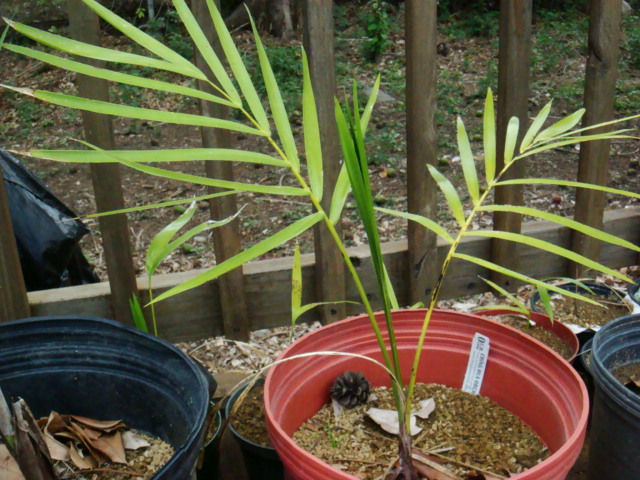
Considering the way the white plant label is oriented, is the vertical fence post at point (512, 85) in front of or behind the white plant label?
behind

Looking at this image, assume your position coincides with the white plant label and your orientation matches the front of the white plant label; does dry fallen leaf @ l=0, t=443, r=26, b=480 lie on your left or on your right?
on your right

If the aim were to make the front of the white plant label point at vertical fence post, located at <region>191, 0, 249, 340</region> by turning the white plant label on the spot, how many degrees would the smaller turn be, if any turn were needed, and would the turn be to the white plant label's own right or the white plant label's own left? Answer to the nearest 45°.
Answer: approximately 135° to the white plant label's own right

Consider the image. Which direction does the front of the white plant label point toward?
toward the camera

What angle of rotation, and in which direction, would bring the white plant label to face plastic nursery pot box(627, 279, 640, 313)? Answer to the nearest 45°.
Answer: approximately 135° to its left

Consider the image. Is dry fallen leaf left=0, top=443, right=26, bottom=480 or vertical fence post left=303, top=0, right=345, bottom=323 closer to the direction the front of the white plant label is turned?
the dry fallen leaf

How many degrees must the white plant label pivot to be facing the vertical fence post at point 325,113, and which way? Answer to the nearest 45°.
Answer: approximately 135° to its right

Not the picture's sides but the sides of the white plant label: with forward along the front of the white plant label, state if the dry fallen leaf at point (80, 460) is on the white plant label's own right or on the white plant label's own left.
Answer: on the white plant label's own right
